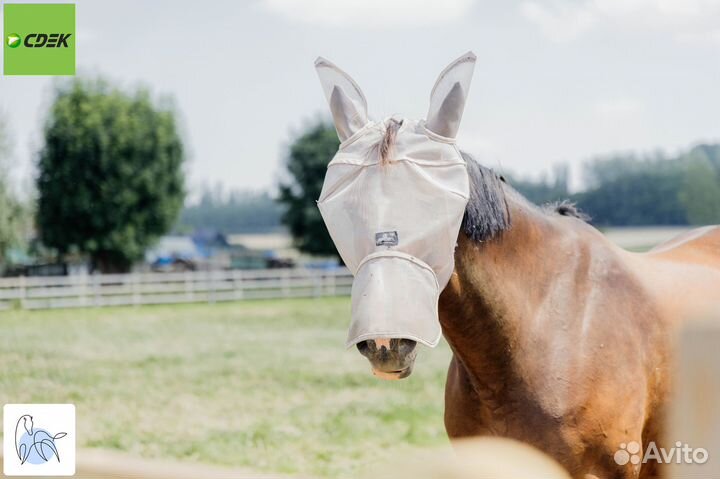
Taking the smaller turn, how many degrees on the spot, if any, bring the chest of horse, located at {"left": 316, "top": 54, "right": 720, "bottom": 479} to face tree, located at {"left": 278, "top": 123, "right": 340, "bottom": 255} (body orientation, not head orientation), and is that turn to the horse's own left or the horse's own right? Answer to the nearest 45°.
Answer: approximately 135° to the horse's own right

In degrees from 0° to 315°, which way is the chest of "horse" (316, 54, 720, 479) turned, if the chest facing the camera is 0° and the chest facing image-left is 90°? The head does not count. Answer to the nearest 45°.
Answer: approximately 45°

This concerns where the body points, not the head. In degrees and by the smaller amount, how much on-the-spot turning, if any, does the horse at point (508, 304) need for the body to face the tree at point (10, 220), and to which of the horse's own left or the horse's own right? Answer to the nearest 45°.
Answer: approximately 90° to the horse's own right

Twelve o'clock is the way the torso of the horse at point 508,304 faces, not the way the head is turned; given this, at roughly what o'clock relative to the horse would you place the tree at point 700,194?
The tree is roughly at 5 o'clock from the horse.

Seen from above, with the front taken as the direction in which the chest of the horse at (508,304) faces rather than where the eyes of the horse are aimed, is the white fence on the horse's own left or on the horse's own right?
on the horse's own right

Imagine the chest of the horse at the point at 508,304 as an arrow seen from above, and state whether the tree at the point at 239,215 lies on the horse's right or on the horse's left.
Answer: on the horse's right

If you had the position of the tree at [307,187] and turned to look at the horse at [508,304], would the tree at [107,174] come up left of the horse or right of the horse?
right
